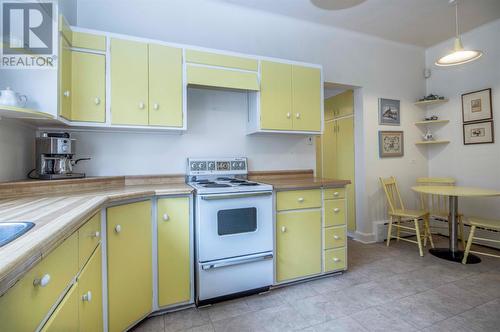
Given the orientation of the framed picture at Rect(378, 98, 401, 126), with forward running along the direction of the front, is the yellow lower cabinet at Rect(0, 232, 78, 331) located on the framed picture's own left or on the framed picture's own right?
on the framed picture's own right

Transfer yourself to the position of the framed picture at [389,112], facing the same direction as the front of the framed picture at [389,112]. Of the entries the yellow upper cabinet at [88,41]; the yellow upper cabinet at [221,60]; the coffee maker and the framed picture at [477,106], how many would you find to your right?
3

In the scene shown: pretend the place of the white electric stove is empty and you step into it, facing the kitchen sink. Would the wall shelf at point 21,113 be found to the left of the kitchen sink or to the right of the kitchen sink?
right

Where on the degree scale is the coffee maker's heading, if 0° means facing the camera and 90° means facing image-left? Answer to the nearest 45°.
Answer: approximately 315°

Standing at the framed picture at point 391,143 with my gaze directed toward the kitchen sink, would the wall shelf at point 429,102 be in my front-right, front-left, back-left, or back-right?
back-left

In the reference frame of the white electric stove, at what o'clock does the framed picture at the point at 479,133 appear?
The framed picture is roughly at 10 o'clock from the white electric stove.

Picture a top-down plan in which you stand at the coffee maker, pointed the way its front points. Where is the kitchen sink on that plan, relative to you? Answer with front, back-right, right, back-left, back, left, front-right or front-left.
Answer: front-right

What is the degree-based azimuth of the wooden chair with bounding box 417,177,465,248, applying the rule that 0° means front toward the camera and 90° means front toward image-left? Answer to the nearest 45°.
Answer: approximately 0°

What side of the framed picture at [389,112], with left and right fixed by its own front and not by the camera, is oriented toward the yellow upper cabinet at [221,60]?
right

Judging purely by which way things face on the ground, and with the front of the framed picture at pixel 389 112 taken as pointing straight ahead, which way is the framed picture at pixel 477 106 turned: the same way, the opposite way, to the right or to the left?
to the right
